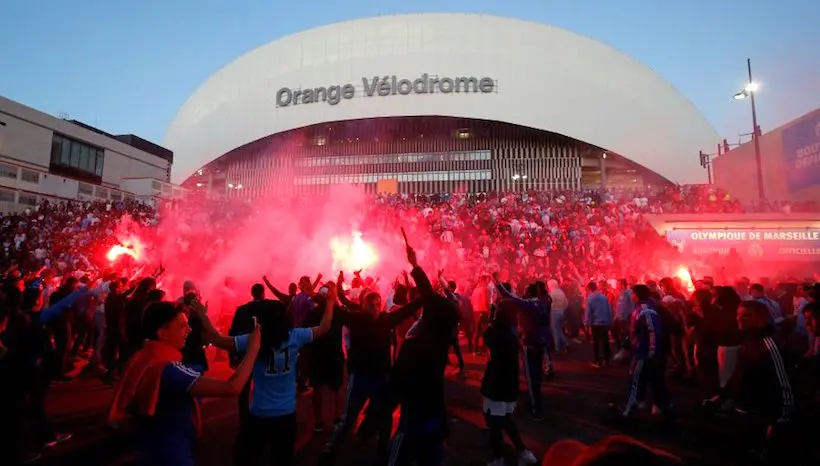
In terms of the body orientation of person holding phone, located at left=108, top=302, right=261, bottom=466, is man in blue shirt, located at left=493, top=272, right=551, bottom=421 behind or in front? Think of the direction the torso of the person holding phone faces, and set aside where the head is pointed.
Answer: in front

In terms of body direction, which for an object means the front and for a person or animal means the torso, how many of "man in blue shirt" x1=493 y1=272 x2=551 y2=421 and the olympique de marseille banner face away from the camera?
1

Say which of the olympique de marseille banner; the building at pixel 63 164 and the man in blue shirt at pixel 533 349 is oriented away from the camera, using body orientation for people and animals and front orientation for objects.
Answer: the man in blue shirt

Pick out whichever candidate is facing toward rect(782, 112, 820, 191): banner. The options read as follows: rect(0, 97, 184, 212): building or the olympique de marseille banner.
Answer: the building

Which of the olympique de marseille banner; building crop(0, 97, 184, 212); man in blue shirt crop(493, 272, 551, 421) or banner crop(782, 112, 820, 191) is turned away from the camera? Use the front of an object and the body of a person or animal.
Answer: the man in blue shirt

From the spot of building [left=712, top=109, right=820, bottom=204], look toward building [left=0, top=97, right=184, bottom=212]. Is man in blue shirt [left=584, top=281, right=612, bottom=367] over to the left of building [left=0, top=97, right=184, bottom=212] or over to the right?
left

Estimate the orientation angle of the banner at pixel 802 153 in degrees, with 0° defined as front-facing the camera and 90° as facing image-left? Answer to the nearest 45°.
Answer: approximately 45°

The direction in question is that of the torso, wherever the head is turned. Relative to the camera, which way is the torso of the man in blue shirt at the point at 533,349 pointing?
away from the camera

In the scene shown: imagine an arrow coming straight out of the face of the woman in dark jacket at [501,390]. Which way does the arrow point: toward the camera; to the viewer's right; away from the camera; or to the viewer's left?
away from the camera

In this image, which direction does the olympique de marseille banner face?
toward the camera

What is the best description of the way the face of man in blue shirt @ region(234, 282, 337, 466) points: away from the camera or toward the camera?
away from the camera

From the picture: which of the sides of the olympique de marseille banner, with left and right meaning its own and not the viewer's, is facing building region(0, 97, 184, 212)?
right

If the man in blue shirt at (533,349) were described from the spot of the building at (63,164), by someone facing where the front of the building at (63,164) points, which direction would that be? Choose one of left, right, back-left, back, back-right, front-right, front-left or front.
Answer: front-right

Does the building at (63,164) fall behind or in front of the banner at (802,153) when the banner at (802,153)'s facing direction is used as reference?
in front

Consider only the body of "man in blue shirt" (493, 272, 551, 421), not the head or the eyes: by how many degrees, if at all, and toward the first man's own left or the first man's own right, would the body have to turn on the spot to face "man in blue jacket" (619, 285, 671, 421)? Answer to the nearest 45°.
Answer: approximately 90° to the first man's own right

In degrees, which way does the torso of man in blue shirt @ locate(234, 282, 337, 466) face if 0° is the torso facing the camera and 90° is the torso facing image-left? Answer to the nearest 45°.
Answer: approximately 180°

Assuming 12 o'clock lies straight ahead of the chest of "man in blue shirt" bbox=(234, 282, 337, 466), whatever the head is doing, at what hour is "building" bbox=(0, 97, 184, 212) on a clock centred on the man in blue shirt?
The building is roughly at 11 o'clock from the man in blue shirt.
